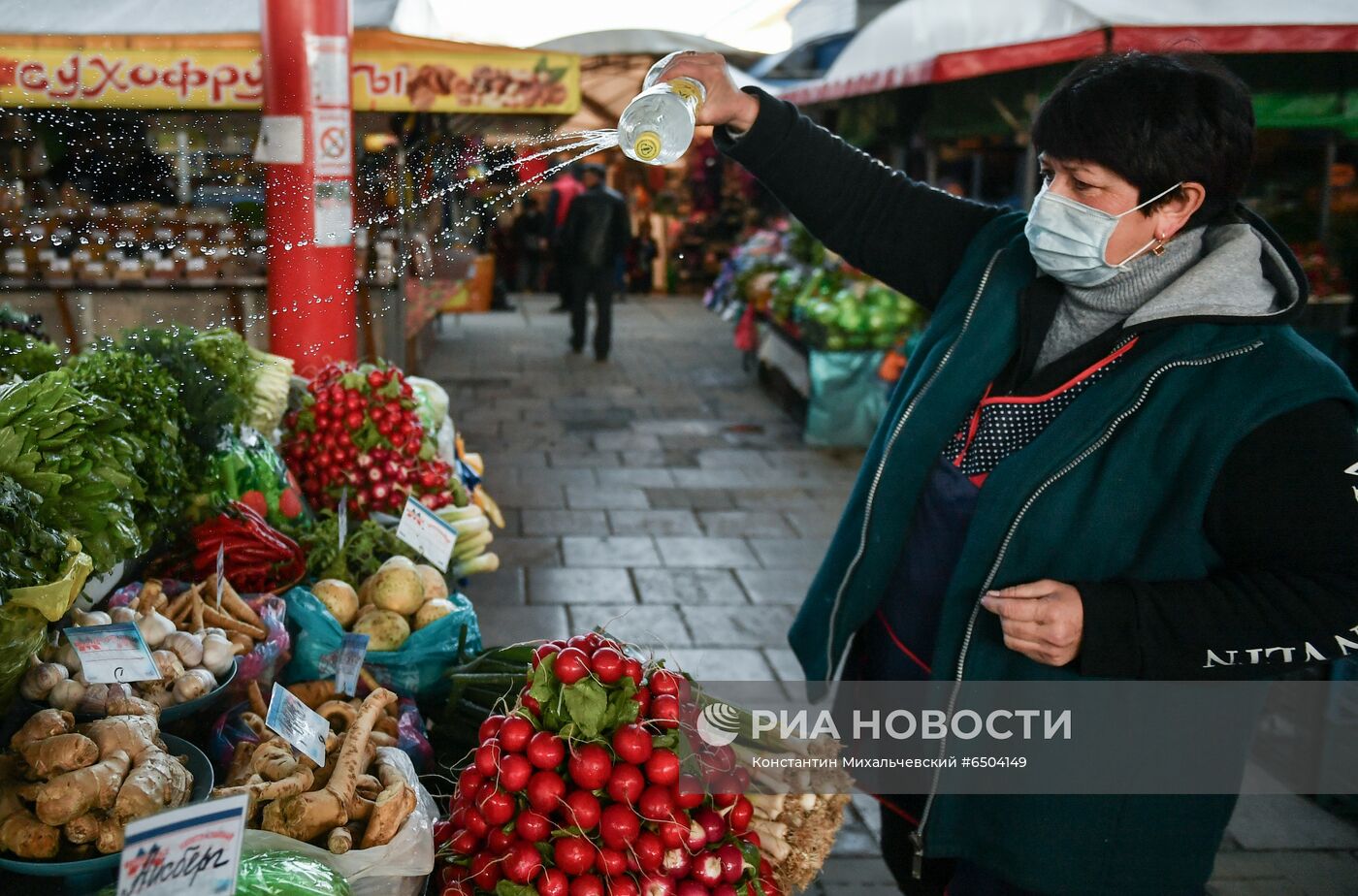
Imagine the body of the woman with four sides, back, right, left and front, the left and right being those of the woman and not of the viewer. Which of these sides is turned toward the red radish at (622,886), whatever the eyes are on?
front

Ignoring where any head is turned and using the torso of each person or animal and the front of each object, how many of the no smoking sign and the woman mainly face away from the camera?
0

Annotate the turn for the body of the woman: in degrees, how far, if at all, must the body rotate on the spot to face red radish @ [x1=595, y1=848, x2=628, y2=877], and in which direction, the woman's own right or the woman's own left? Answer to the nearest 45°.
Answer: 0° — they already face it

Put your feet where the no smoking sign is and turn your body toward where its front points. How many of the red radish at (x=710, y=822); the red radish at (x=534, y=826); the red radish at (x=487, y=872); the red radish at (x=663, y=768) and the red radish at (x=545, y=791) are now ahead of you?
5

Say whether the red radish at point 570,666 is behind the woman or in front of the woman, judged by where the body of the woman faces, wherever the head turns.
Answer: in front

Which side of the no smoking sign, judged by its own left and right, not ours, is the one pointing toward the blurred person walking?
back

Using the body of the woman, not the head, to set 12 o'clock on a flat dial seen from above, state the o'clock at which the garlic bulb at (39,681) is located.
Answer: The garlic bulb is roughly at 1 o'clock from the woman.

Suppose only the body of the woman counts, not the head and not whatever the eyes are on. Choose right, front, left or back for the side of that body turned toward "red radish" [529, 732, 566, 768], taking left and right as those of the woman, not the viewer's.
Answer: front

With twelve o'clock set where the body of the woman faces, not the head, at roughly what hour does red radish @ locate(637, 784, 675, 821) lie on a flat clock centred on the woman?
The red radish is roughly at 12 o'clock from the woman.

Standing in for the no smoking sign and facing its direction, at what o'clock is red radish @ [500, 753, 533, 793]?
The red radish is roughly at 12 o'clock from the no smoking sign.

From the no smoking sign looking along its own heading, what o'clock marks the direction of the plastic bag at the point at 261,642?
The plastic bag is roughly at 12 o'clock from the no smoking sign.

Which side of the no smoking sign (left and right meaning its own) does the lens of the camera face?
front

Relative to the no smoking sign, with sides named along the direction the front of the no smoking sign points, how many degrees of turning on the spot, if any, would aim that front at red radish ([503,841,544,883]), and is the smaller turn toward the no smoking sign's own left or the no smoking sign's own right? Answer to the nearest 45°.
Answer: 0° — it already faces it

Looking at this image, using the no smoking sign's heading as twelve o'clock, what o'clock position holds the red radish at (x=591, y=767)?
The red radish is roughly at 12 o'clock from the no smoking sign.

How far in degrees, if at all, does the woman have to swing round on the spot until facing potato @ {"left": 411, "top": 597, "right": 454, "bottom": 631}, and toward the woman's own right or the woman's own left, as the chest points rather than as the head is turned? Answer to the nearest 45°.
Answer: approximately 45° to the woman's own right

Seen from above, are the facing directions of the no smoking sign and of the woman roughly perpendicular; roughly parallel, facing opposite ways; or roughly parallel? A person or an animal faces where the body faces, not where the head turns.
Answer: roughly perpendicular

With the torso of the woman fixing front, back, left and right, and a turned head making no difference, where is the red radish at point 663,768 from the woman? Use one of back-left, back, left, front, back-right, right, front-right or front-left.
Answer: front

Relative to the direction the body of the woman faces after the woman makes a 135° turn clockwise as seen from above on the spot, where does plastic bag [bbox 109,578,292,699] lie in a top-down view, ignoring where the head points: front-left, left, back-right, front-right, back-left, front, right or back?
left
